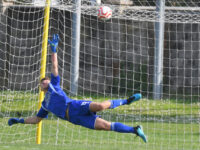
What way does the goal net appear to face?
toward the camera

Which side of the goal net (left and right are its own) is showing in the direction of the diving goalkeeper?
front
